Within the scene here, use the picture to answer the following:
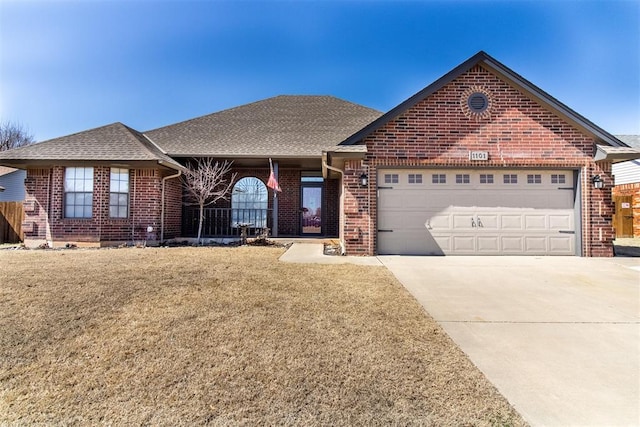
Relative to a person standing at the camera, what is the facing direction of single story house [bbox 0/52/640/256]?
facing the viewer

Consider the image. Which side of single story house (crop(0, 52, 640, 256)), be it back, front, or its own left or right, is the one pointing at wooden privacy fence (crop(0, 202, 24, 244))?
right

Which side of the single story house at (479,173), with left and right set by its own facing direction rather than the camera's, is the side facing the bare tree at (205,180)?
right

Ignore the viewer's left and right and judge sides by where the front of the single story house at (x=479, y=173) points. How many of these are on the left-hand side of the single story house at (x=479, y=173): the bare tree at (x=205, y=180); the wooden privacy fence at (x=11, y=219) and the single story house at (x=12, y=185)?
0

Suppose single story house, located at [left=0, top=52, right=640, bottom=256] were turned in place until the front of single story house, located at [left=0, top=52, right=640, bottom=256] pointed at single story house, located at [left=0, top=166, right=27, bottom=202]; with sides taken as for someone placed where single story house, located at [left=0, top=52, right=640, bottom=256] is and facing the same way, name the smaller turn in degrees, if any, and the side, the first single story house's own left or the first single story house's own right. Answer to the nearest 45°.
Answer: approximately 135° to the first single story house's own right
